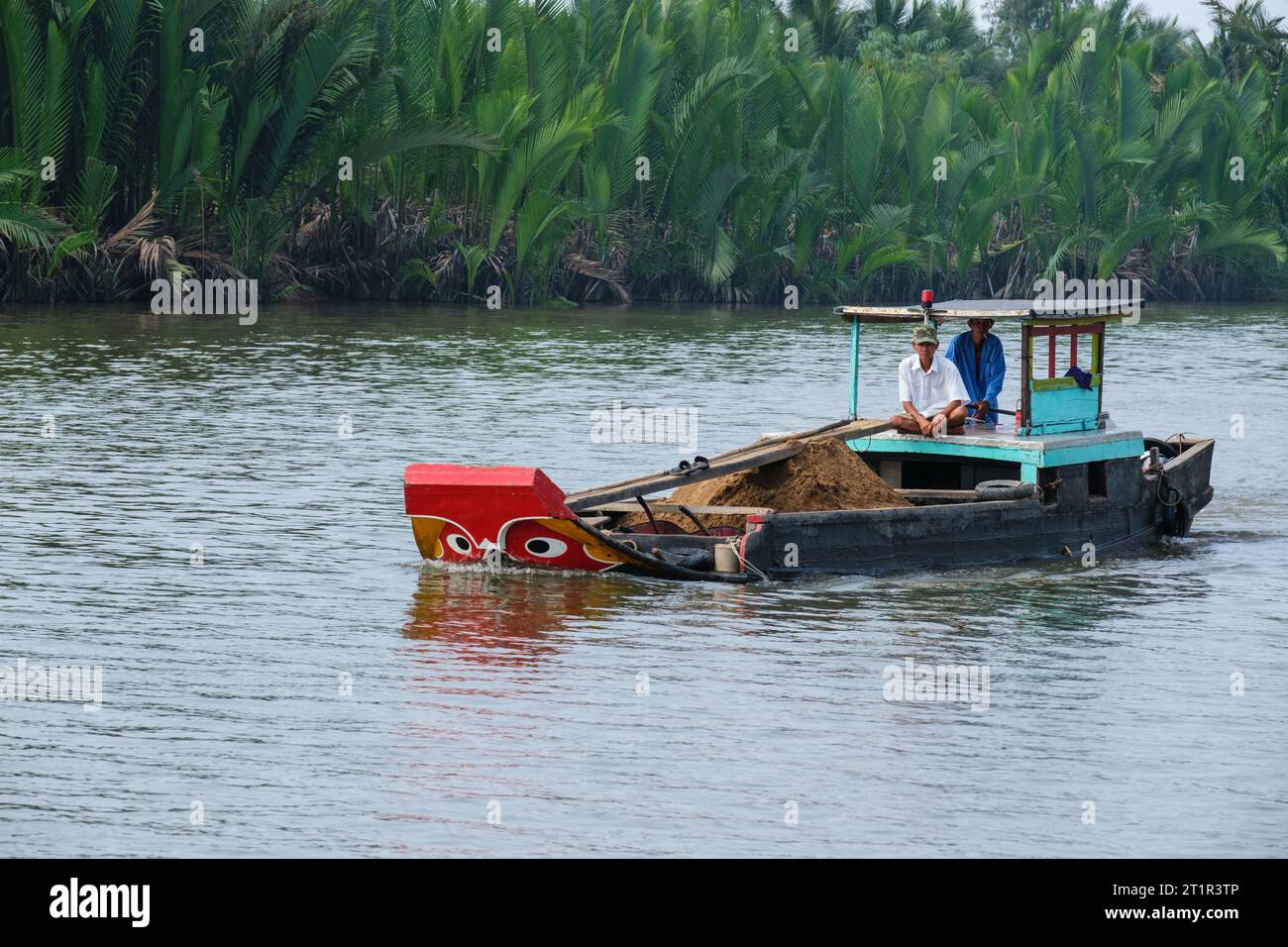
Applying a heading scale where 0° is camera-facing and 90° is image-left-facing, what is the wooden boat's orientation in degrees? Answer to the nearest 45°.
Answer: approximately 45°

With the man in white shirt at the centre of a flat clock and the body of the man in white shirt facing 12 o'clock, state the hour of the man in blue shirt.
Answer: The man in blue shirt is roughly at 7 o'clock from the man in white shirt.

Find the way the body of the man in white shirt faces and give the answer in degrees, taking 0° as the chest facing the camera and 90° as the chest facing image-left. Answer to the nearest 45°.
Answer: approximately 0°

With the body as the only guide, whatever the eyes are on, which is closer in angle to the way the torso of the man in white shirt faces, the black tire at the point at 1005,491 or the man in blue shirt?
the black tire

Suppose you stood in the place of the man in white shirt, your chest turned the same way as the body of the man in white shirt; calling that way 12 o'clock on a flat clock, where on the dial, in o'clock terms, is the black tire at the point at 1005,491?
The black tire is roughly at 10 o'clock from the man in white shirt.
